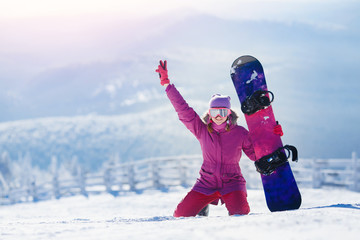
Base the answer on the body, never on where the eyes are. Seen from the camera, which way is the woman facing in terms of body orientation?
toward the camera

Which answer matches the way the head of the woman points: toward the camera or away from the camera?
toward the camera
